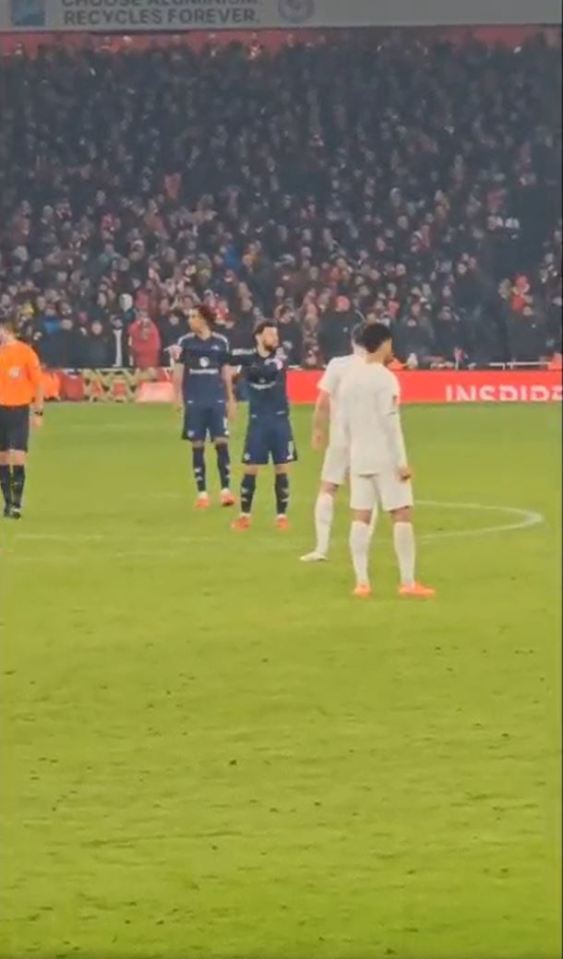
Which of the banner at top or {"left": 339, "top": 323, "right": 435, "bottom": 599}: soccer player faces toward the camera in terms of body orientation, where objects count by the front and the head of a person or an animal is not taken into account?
the banner at top

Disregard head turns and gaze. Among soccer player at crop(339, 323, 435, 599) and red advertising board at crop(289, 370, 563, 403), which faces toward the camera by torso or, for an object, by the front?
the red advertising board

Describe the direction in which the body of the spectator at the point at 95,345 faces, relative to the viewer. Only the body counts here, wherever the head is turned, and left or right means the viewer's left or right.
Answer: facing the viewer

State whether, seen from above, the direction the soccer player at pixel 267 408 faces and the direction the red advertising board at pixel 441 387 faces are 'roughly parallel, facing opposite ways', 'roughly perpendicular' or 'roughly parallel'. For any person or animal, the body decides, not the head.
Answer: roughly parallel

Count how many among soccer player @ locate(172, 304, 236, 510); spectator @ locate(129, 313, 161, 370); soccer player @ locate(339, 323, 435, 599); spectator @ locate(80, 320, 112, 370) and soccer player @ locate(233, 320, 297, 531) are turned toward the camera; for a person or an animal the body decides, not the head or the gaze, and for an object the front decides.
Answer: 4

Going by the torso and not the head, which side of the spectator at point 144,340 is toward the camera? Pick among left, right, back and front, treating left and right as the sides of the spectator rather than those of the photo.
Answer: front

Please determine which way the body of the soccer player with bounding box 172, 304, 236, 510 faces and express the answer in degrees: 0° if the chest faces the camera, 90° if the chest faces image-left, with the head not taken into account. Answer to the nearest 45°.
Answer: approximately 0°

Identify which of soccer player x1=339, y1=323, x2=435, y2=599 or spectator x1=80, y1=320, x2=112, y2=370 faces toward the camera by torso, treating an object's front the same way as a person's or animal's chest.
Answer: the spectator

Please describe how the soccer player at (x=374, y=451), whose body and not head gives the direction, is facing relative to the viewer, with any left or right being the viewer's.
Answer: facing away from the viewer and to the right of the viewer

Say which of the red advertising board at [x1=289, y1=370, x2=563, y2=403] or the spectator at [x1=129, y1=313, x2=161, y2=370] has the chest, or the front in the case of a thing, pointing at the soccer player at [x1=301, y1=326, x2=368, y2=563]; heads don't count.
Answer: the red advertising board
